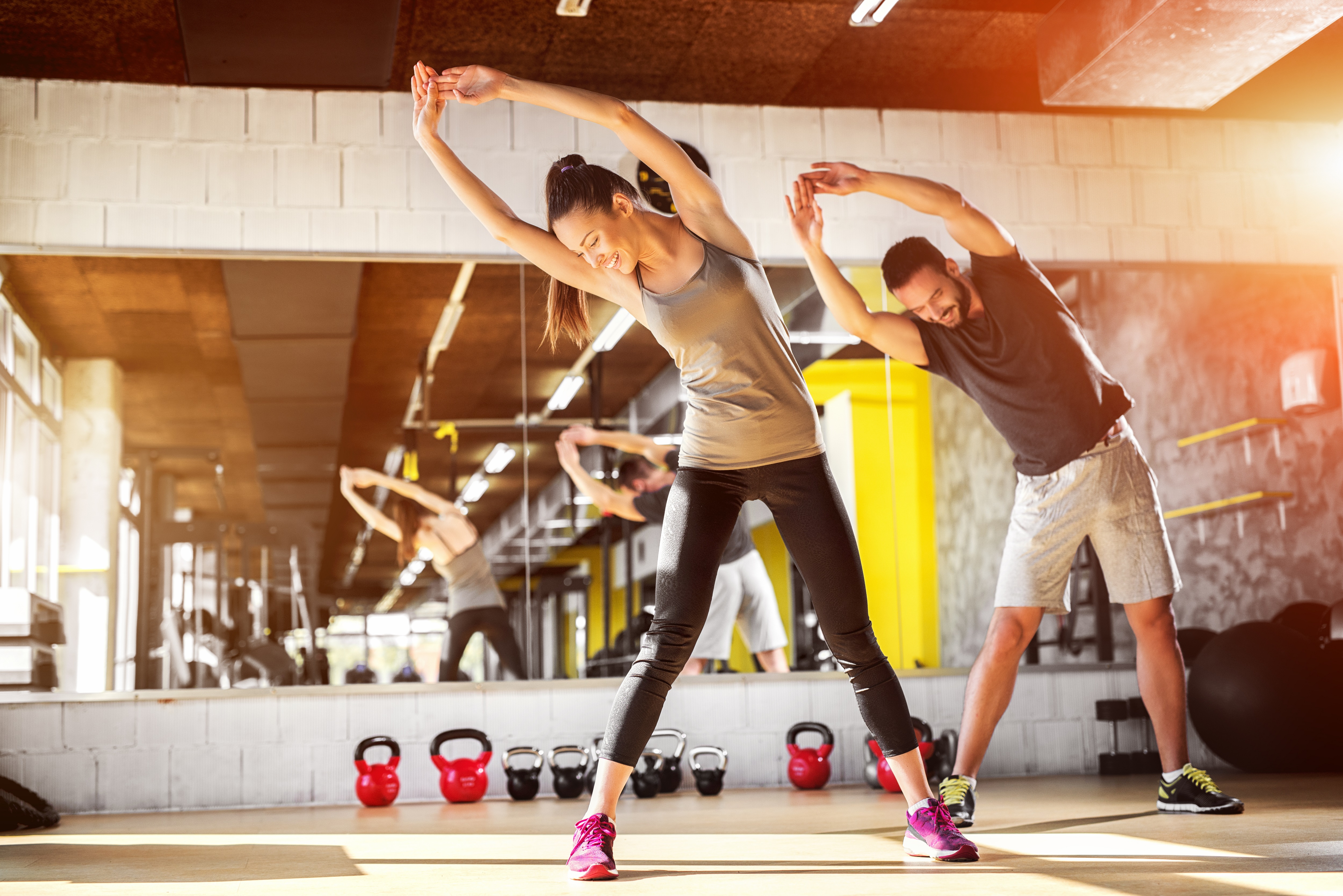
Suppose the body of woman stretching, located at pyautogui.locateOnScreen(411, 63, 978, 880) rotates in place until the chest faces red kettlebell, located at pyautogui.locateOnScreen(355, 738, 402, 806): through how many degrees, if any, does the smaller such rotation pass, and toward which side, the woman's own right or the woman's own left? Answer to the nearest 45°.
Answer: approximately 135° to the woman's own right

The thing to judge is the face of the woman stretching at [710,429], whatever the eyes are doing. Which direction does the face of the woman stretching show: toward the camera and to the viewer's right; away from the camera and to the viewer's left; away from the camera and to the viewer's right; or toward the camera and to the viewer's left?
toward the camera and to the viewer's left

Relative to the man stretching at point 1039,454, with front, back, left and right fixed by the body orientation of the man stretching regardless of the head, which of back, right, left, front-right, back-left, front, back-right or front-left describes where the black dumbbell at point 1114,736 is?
back

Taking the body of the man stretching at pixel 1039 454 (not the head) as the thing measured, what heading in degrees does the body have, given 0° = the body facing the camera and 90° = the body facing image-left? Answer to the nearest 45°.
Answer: approximately 0°

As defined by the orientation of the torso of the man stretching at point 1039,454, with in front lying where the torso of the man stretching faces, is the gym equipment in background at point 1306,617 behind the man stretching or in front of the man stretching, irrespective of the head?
behind

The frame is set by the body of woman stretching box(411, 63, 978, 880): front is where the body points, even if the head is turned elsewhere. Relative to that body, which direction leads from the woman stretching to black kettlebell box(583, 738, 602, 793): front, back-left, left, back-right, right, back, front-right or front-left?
back
